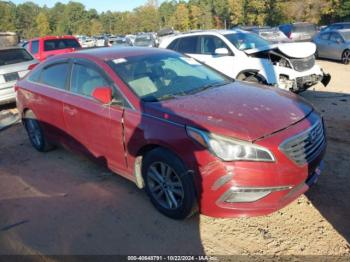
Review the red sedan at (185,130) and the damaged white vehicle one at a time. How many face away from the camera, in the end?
0

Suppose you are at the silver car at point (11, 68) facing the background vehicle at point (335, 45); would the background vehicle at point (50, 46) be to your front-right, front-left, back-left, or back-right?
front-left

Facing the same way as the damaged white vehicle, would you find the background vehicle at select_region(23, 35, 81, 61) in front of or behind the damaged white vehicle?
behind

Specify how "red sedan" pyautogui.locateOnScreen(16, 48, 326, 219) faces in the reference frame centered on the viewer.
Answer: facing the viewer and to the right of the viewer

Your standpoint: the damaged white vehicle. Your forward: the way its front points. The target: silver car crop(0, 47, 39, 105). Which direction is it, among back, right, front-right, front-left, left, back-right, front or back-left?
back-right

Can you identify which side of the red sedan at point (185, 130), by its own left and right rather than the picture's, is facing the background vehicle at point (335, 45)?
left

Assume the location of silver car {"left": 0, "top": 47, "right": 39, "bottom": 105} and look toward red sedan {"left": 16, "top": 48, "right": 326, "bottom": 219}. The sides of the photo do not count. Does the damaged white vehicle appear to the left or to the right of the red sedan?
left

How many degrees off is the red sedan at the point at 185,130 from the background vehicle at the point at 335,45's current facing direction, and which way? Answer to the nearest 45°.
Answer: approximately 45° to its right

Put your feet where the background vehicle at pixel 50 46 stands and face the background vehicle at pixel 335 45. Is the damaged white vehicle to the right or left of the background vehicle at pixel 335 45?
right
